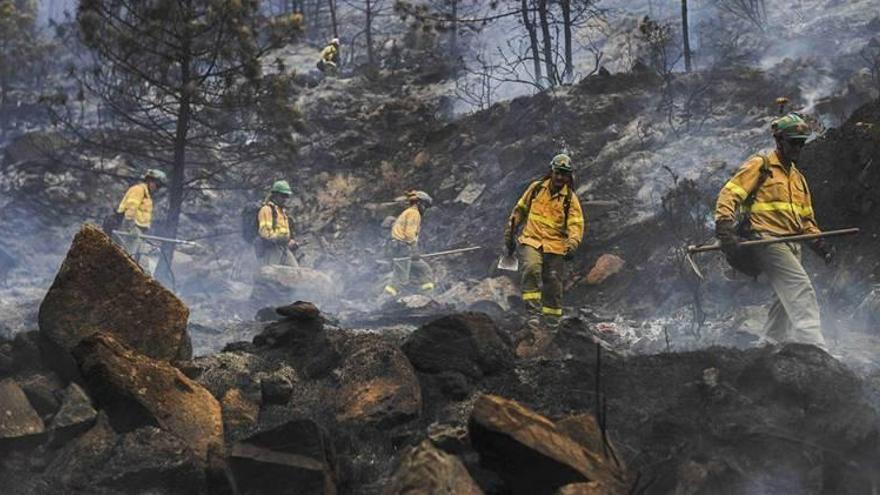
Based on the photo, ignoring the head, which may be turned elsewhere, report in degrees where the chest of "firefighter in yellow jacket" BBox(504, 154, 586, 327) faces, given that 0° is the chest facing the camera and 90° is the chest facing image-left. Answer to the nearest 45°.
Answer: approximately 0°

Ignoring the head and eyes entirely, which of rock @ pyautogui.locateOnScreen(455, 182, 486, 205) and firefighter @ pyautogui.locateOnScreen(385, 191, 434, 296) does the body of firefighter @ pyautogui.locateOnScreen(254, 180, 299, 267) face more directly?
the firefighter

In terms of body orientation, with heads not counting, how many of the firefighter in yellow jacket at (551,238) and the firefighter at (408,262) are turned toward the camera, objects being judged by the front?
1

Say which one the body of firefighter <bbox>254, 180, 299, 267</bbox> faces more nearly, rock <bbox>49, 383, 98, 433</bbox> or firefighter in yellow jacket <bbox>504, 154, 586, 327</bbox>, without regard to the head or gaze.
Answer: the firefighter in yellow jacket

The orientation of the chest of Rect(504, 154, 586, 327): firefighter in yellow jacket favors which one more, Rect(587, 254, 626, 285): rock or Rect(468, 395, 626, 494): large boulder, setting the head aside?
the large boulder

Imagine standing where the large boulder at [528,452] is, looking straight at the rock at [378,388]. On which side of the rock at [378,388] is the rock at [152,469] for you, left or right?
left
